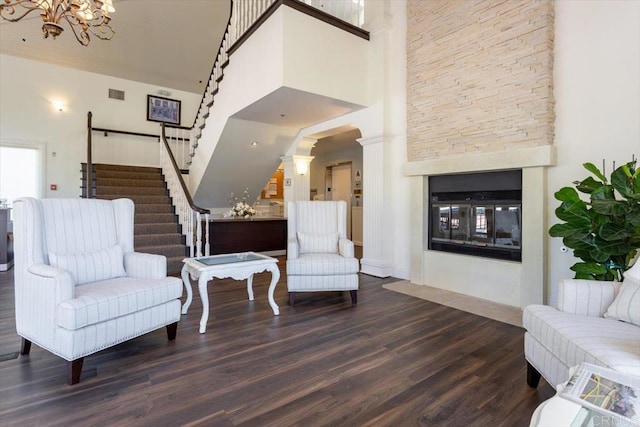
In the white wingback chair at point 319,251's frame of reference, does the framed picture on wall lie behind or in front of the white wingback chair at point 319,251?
behind

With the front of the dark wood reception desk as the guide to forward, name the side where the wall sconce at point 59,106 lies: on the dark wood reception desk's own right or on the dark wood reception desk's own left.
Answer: on the dark wood reception desk's own right

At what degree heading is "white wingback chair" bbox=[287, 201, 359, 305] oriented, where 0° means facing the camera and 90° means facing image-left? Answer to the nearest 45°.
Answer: approximately 0°

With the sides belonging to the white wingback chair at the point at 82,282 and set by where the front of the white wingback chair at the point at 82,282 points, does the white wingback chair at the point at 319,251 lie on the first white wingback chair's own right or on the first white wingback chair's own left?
on the first white wingback chair's own left

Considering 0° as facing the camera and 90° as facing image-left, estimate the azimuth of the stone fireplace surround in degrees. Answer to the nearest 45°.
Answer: approximately 45°

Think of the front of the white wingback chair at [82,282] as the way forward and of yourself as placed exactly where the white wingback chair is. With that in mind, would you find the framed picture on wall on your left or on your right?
on your left

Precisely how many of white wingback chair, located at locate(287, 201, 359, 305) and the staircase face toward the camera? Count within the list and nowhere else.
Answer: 2

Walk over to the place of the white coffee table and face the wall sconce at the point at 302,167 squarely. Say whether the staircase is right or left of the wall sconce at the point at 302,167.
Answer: left

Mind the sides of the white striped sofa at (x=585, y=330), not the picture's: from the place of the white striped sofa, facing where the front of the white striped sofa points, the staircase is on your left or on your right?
on your right

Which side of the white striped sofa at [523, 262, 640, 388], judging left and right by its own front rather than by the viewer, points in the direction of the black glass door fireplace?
right
